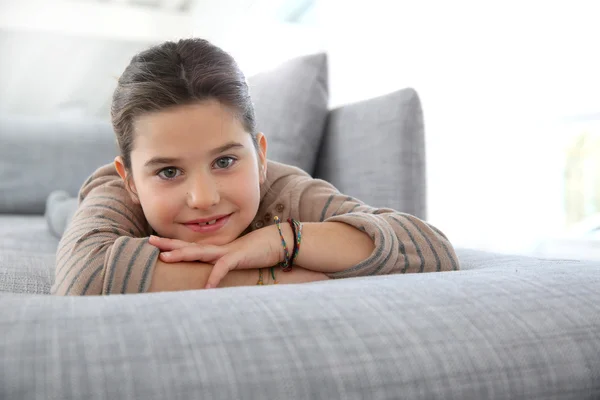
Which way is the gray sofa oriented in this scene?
toward the camera
